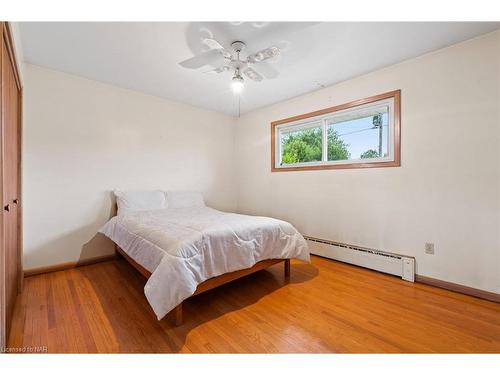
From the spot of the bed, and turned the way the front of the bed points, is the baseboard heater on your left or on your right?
on your left

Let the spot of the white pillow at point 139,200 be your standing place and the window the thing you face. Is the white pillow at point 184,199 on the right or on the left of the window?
left

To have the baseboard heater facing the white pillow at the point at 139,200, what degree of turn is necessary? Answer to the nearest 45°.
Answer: approximately 45° to its right

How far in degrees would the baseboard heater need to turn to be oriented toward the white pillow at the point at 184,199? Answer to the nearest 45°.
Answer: approximately 45° to its right

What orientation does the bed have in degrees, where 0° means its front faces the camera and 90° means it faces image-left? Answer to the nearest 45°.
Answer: approximately 315°

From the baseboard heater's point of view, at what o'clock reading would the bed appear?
The bed is roughly at 12 o'clock from the baseboard heater.
